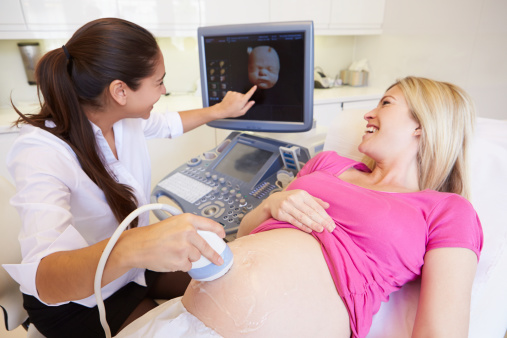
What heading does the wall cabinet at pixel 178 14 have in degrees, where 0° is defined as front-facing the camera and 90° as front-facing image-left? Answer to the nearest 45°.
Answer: approximately 0°

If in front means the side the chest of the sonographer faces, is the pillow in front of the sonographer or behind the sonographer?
in front

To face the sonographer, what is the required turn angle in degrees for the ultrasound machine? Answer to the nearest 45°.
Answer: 0° — it already faces them

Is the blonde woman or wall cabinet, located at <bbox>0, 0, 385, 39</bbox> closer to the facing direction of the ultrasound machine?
the blonde woman

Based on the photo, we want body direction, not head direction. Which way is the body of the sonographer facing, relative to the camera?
to the viewer's right

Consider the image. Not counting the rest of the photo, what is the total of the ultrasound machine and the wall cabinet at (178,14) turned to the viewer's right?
0

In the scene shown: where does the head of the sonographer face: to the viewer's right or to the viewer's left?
to the viewer's right

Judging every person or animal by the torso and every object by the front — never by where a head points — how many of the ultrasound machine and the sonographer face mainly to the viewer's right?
1

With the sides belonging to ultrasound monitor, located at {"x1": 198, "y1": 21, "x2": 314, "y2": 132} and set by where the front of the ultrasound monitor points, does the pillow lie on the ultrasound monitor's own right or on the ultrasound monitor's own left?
on the ultrasound monitor's own left

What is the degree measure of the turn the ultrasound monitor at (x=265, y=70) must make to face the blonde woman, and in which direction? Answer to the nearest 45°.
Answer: approximately 45° to its left

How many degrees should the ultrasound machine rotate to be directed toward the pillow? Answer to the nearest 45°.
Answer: approximately 90° to its left

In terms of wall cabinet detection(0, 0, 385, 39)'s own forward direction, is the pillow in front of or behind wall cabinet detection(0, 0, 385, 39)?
in front

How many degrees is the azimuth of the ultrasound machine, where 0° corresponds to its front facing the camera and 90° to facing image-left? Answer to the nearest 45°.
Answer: approximately 45°

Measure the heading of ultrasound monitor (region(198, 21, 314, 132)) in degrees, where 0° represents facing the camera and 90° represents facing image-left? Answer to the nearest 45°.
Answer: approximately 45°

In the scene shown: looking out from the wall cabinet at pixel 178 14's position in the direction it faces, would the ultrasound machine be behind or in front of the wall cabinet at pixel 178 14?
in front
